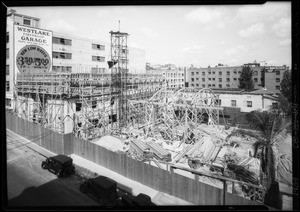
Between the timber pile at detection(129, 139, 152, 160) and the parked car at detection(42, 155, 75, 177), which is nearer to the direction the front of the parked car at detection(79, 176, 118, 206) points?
the parked car

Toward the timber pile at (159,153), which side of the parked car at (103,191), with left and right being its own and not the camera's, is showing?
right

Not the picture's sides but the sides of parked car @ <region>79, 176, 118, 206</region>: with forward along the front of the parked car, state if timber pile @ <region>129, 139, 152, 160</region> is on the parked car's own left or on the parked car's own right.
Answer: on the parked car's own right

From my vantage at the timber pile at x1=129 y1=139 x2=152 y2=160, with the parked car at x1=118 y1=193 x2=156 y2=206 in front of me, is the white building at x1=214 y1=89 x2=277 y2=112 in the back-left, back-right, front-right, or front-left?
back-left

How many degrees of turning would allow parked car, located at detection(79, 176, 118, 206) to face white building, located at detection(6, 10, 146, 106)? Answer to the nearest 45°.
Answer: approximately 45° to its right

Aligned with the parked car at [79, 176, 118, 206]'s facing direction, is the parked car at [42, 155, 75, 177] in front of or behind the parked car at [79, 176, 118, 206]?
in front

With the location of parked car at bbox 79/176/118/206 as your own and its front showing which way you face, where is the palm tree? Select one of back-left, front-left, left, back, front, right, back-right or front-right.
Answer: back-right

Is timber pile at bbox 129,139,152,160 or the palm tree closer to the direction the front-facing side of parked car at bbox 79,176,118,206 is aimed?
the timber pile

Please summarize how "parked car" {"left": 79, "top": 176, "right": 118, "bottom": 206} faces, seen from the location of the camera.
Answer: facing away from the viewer and to the left of the viewer

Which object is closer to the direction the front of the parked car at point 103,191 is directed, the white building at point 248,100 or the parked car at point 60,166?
the parked car

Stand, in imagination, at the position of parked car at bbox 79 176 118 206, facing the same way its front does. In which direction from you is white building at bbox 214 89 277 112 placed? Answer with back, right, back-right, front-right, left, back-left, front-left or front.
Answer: right

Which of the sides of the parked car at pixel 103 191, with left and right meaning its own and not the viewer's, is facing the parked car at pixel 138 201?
back
